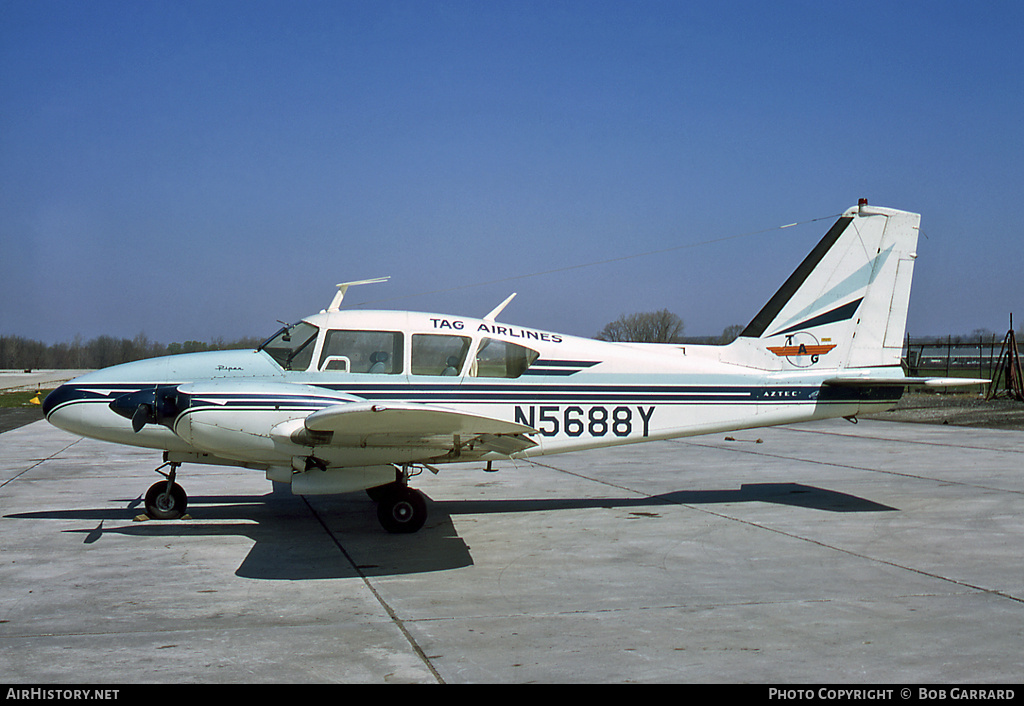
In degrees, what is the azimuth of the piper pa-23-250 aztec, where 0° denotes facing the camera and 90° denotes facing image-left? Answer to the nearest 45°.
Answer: approximately 90°
